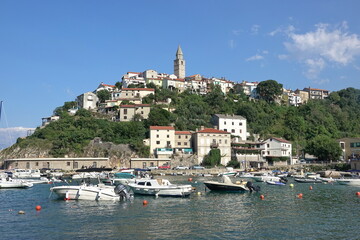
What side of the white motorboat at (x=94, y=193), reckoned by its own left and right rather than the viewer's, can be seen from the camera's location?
left

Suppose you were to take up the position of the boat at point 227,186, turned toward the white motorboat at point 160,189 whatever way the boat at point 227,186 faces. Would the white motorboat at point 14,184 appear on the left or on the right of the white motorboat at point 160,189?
right

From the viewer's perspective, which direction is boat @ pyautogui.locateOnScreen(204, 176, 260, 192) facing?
to the viewer's left

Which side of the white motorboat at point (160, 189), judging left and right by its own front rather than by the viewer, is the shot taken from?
left

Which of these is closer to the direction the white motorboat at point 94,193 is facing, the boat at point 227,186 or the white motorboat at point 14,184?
the white motorboat

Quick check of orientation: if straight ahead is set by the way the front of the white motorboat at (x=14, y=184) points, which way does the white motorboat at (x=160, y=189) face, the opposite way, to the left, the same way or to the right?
the opposite way
